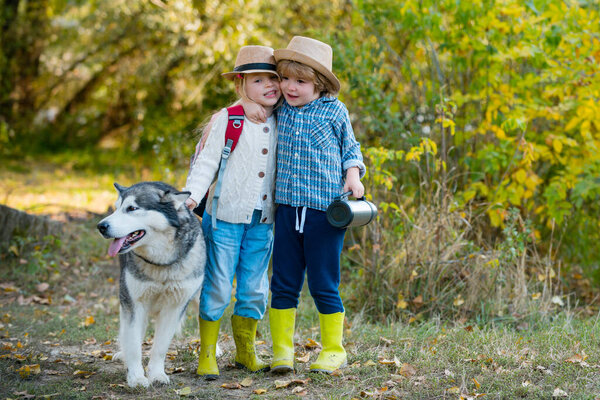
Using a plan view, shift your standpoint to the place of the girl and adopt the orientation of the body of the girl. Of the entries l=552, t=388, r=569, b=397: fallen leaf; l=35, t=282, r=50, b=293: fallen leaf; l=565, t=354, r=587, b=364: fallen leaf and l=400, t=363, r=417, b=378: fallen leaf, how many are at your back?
1

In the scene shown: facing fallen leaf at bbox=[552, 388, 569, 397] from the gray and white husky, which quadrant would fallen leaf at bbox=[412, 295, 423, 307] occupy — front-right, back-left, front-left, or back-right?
front-left

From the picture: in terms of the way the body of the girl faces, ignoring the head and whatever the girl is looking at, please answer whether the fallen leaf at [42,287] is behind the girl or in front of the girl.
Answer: behind

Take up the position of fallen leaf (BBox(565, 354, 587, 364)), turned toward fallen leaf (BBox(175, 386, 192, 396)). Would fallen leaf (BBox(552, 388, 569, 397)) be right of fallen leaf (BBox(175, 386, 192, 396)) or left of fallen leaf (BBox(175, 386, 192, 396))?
left

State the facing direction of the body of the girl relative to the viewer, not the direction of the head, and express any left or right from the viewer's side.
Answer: facing the viewer and to the right of the viewer

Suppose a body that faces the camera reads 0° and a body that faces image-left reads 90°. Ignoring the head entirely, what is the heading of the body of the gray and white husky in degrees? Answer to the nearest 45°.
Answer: approximately 0°

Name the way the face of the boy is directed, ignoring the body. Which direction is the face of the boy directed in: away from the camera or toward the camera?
toward the camera
